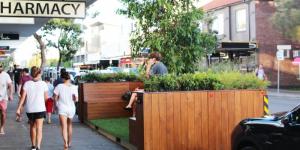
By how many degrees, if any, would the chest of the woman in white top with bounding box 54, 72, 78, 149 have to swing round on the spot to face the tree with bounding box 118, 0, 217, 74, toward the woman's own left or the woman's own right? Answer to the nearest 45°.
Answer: approximately 45° to the woman's own right

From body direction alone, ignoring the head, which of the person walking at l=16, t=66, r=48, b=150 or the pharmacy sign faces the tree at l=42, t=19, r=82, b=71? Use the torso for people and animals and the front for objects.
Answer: the person walking

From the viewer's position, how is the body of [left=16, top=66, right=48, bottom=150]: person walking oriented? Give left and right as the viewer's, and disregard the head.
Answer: facing away from the viewer

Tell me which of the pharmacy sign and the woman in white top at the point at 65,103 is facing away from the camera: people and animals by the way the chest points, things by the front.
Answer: the woman in white top

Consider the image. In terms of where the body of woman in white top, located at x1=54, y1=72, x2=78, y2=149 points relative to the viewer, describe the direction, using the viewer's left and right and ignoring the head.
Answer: facing away from the viewer

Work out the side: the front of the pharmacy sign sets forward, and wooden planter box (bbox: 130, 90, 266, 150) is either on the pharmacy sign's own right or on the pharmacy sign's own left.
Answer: on the pharmacy sign's own left

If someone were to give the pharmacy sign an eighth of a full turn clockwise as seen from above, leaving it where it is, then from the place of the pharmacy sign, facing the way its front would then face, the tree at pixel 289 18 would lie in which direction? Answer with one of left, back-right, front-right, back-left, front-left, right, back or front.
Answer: back

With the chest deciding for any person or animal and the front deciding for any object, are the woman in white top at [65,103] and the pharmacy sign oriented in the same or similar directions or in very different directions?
very different directions
